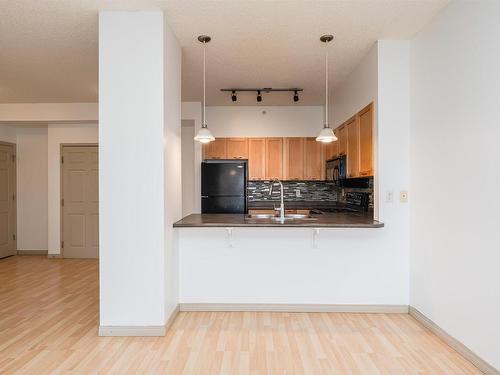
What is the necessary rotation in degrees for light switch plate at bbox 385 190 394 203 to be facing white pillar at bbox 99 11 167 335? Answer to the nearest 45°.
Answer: approximately 45° to its right

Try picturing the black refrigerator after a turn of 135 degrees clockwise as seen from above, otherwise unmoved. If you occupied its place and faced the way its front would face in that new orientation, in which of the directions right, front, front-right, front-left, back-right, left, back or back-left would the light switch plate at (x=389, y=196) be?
back

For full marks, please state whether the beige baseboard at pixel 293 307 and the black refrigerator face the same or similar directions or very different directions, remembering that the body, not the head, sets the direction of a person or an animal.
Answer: same or similar directions

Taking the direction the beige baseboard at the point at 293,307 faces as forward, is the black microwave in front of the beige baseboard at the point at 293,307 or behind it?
behind

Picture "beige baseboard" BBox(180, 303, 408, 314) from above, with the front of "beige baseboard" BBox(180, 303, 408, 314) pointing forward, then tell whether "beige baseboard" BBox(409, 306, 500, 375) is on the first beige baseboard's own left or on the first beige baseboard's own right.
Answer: on the first beige baseboard's own left

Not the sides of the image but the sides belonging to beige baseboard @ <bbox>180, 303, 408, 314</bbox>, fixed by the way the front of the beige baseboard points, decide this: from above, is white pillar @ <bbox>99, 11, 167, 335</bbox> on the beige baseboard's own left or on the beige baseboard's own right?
on the beige baseboard's own right

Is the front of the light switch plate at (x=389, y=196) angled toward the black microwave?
no

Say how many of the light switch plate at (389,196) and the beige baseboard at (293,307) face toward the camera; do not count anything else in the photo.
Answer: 2

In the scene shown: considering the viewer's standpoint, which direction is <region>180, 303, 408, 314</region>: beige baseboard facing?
facing the viewer

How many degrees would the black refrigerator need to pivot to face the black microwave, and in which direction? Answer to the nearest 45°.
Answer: approximately 90° to its left

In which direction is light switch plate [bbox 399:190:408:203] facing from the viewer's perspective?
toward the camera

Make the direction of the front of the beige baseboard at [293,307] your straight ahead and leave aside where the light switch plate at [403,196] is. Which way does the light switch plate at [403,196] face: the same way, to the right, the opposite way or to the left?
the same way

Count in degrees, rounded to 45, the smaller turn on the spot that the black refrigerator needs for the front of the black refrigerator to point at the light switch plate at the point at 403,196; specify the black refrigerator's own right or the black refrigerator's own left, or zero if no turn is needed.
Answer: approximately 45° to the black refrigerator's own left

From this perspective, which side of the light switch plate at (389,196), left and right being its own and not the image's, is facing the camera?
front

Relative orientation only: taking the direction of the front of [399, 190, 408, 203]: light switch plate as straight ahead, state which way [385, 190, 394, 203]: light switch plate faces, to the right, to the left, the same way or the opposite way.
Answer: the same way
